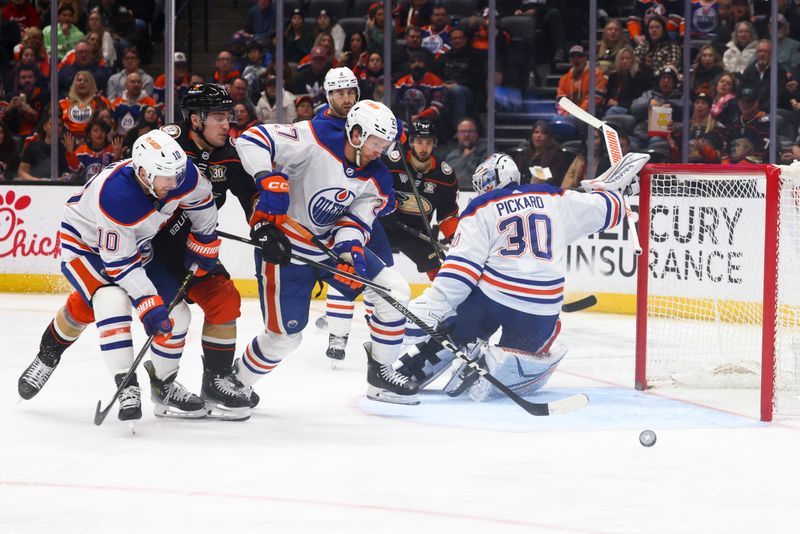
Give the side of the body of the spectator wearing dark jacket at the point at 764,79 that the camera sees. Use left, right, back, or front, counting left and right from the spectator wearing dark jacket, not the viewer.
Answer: front

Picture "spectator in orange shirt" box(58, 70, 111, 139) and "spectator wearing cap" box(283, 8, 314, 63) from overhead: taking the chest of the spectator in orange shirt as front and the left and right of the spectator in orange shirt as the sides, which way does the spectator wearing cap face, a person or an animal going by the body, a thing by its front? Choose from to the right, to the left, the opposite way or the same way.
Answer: the same way

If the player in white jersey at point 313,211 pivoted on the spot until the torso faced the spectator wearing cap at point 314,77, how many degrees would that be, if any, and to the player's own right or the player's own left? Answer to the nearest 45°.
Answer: approximately 135° to the player's own left

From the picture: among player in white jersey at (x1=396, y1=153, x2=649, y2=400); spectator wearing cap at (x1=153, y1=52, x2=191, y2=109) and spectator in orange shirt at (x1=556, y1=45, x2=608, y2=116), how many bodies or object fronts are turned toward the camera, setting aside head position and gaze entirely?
2

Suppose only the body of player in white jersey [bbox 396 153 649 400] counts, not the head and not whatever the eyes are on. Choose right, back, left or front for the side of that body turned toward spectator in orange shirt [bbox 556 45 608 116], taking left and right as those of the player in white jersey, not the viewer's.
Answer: front

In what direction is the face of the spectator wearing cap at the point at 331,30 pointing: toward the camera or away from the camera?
toward the camera

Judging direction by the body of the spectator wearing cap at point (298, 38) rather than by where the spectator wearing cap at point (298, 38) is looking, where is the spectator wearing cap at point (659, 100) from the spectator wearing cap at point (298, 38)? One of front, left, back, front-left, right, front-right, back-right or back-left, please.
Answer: front-left

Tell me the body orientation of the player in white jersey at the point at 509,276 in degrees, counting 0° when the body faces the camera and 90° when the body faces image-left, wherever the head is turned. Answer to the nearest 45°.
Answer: approximately 180°

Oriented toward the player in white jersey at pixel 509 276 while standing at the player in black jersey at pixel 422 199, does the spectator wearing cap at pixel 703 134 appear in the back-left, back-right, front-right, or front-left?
back-left

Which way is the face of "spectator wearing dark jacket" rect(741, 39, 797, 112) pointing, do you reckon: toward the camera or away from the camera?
toward the camera

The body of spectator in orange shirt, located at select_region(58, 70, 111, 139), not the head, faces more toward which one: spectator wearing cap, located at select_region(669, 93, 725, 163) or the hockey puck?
the hockey puck

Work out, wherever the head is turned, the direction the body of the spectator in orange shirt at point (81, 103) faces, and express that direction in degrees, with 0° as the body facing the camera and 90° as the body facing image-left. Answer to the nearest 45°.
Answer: approximately 0°

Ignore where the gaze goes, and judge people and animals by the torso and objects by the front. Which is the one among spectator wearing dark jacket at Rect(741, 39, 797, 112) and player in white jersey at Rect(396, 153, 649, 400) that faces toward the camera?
the spectator wearing dark jacket

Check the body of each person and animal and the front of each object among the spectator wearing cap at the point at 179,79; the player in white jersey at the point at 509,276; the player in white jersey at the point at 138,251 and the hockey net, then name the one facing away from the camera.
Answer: the player in white jersey at the point at 509,276
